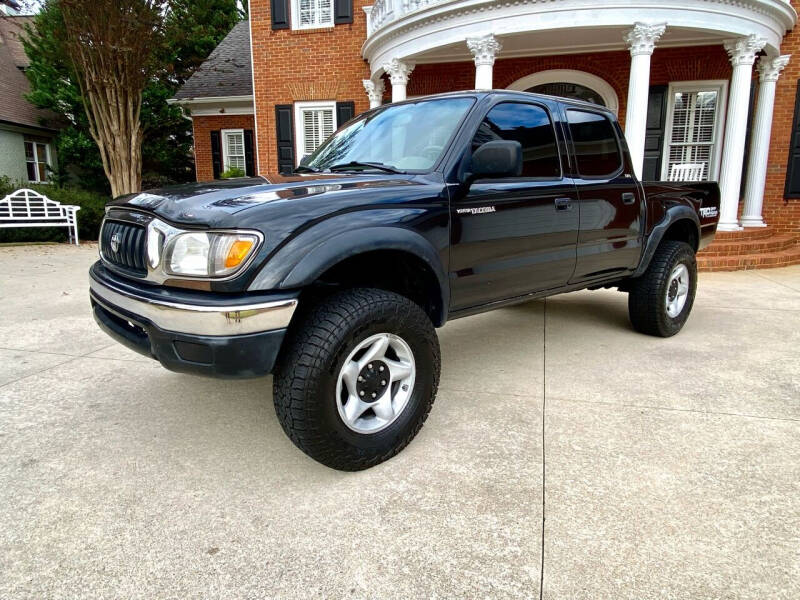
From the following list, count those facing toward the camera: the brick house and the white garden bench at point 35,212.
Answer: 2

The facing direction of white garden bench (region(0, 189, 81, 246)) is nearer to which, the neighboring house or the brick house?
the brick house

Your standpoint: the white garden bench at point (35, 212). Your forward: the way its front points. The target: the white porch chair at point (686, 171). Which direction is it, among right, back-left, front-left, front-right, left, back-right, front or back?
front-left

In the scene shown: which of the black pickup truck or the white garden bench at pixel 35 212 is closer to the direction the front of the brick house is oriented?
the black pickup truck

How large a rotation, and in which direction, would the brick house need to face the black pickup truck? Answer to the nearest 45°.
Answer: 0° — it already faces it

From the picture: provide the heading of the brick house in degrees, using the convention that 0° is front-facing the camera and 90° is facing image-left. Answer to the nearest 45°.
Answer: approximately 0°

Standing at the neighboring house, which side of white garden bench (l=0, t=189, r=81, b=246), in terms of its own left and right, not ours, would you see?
back

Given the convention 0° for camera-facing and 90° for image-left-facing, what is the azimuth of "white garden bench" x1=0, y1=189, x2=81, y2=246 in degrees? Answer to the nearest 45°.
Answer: approximately 0°

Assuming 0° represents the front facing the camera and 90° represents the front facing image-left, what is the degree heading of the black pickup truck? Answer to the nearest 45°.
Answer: approximately 45°

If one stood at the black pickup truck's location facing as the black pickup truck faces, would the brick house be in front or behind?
behind
